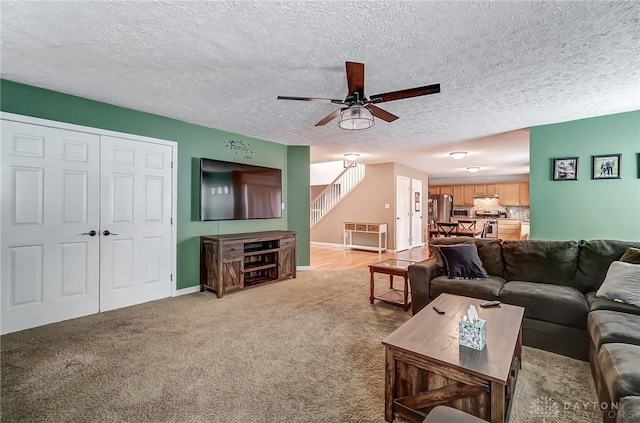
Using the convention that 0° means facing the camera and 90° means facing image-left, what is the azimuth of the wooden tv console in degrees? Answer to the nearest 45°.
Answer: approximately 315°

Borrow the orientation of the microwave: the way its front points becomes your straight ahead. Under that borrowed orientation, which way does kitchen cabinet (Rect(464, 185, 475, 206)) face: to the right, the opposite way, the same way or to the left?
the same way

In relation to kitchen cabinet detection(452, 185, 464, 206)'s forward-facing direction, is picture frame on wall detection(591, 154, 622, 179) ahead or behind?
ahead

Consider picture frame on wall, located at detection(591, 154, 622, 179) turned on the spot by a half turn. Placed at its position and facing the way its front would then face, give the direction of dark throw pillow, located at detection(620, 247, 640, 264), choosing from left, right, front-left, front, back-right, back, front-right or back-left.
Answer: back

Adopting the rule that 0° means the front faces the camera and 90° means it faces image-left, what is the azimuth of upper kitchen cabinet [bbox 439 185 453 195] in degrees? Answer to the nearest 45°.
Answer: approximately 0°

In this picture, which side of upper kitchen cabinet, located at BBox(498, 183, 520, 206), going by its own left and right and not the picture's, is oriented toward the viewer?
front

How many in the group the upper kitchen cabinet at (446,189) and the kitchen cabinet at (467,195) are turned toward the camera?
2

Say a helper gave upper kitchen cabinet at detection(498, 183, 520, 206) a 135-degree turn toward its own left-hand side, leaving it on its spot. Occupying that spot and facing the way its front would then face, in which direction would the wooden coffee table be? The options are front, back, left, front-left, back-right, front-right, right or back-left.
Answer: back-right

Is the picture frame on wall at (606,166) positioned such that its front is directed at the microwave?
no

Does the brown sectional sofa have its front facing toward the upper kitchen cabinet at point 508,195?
no

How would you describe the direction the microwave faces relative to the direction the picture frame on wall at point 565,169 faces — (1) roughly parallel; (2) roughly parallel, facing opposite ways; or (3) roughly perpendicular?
roughly parallel

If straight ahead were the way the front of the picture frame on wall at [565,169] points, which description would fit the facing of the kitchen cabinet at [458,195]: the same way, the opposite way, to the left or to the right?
the same way

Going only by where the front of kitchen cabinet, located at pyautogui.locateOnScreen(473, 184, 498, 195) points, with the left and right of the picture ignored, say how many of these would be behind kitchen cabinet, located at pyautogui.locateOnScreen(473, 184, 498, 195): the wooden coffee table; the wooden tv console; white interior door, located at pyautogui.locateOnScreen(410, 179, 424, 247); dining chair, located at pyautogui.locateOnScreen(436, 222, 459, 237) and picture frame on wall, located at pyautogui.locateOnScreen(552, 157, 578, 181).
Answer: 0

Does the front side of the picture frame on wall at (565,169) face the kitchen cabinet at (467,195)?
no

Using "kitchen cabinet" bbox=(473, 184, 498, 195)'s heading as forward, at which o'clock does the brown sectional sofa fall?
The brown sectional sofa is roughly at 12 o'clock from the kitchen cabinet.

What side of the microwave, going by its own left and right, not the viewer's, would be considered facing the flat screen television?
front

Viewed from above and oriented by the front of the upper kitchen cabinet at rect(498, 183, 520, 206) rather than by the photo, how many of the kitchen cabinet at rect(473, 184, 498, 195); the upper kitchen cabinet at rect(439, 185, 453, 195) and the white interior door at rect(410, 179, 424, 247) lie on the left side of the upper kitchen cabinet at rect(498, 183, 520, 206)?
0
